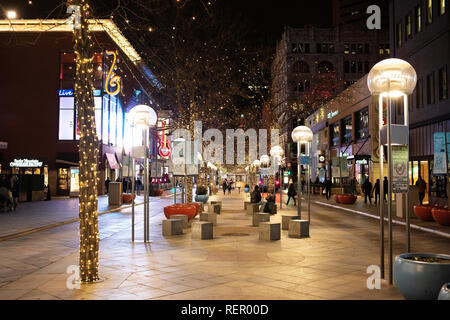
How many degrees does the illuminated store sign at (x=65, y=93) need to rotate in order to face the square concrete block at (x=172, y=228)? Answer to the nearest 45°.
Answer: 0° — it already faces it

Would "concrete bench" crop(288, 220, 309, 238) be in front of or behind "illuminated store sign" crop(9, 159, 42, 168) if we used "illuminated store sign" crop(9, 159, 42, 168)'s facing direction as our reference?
in front

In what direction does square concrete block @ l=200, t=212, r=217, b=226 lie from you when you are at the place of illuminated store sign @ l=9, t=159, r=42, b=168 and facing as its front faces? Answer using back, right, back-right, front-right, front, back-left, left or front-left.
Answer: front

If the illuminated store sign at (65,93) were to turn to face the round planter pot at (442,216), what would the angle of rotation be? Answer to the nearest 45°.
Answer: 0° — it already faces it

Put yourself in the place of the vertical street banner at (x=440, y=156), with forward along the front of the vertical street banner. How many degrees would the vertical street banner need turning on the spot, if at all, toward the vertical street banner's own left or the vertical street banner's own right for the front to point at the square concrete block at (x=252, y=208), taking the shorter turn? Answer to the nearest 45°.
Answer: approximately 90° to the vertical street banner's own right

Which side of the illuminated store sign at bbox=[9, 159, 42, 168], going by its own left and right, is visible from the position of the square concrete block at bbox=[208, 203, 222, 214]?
front

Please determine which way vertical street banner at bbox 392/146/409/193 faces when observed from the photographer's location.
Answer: facing the viewer

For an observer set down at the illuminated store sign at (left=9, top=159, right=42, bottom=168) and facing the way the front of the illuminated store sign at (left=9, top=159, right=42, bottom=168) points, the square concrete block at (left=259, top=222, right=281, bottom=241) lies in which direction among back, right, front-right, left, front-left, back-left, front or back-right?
front

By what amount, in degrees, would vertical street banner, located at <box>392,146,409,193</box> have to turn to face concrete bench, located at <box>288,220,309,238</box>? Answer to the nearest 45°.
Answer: approximately 135° to its right

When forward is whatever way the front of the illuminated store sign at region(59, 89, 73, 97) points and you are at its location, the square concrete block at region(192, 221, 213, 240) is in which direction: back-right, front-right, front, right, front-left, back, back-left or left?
front

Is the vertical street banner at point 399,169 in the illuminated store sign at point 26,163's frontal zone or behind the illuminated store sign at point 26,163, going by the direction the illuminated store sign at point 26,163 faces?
frontal zone

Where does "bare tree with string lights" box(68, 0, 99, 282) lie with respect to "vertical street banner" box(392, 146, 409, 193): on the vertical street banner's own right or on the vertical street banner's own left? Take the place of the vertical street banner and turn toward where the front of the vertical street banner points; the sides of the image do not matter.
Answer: on the vertical street banner's own right

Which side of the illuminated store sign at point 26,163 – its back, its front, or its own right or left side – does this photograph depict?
front
